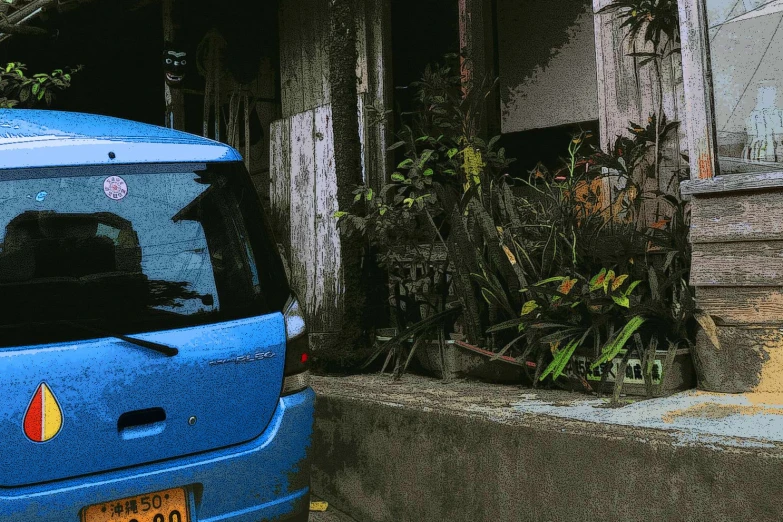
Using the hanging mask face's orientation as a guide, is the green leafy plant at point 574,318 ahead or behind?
ahead

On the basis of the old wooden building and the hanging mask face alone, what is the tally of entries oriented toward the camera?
2

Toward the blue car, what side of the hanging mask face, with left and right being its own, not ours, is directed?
front

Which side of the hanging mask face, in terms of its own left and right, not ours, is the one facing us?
front

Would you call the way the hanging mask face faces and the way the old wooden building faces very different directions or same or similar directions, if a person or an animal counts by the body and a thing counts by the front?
same or similar directions

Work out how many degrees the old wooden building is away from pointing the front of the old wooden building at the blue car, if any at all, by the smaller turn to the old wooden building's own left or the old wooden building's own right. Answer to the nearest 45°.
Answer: approximately 45° to the old wooden building's own right

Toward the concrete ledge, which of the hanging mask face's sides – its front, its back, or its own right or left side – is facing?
front
